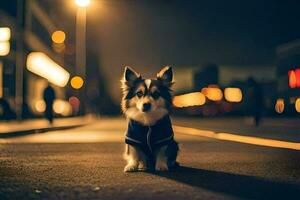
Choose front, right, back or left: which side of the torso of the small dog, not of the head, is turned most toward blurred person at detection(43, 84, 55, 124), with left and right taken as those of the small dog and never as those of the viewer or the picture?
back

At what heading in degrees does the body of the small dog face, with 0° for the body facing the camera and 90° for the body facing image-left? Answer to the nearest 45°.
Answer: approximately 0°
